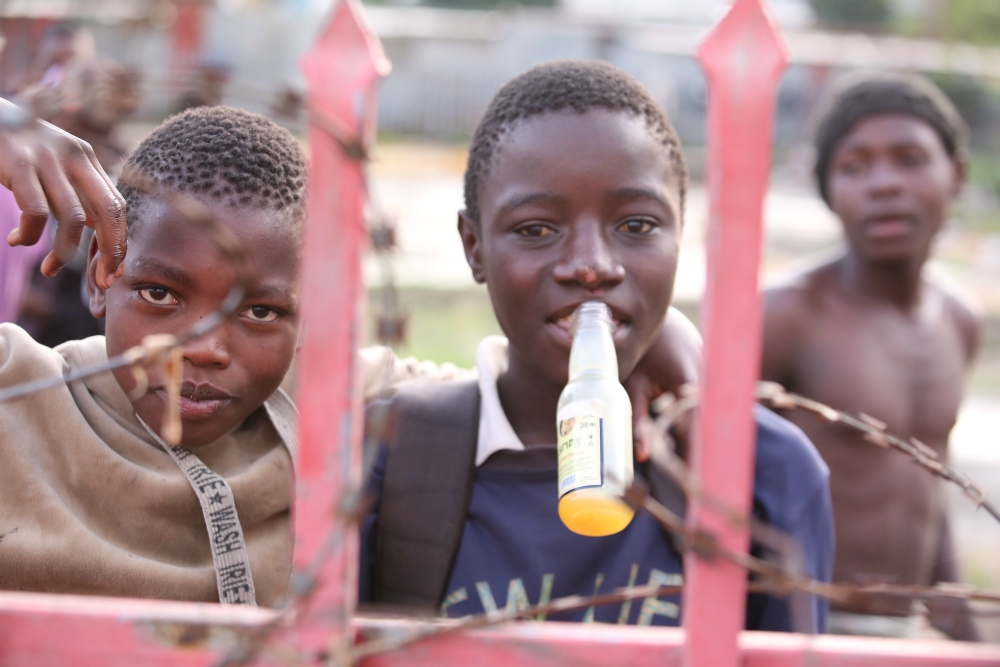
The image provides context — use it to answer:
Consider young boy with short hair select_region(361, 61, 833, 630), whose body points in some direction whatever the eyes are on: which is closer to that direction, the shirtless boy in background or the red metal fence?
the red metal fence

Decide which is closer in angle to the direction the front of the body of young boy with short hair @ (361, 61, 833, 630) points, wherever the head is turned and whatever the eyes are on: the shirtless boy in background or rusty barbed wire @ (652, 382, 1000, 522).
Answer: the rusty barbed wire

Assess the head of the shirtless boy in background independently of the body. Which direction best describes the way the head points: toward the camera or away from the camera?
toward the camera

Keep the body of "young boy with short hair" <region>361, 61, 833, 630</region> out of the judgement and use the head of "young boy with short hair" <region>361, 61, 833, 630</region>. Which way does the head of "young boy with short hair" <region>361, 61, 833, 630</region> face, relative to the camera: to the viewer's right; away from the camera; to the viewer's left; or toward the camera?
toward the camera

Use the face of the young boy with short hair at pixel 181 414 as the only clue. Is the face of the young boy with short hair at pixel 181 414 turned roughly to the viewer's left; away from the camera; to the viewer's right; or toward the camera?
toward the camera

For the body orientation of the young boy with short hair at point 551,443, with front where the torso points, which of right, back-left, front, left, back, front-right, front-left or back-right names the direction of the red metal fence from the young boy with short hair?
front

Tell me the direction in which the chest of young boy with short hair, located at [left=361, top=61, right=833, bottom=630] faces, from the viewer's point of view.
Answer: toward the camera

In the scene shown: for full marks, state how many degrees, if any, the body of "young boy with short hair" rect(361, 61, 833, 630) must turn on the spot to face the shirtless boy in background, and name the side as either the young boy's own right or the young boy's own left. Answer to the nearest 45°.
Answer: approximately 135° to the young boy's own left
